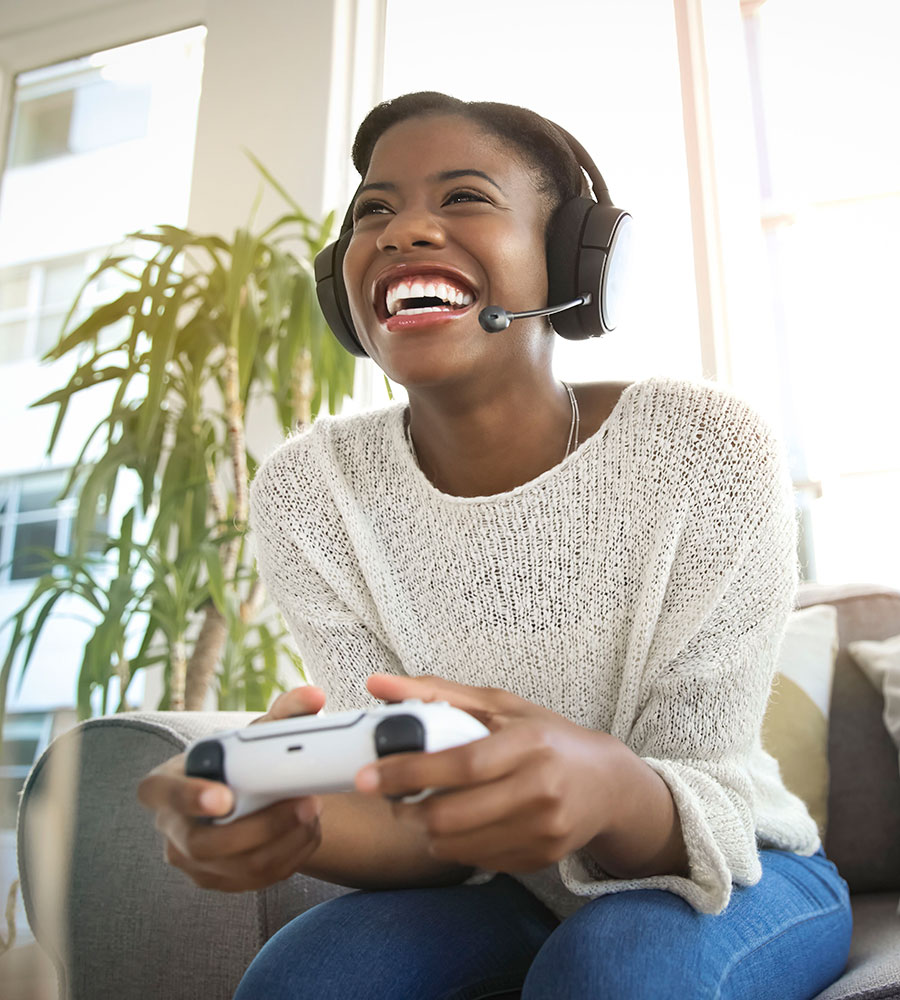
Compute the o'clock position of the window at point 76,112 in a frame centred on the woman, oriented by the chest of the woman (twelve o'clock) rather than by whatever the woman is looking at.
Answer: The window is roughly at 3 o'clock from the woman.

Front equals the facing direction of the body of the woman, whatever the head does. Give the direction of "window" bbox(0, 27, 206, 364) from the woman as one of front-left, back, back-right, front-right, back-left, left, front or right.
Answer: right

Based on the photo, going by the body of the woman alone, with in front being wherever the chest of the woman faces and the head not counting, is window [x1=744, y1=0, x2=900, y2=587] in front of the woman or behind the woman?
behind

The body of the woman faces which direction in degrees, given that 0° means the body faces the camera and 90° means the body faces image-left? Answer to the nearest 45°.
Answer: approximately 45°

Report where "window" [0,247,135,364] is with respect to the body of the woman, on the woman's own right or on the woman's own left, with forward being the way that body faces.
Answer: on the woman's own right

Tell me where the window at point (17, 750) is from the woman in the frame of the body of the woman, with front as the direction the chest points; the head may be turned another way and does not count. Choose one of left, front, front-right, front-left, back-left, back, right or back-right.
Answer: right

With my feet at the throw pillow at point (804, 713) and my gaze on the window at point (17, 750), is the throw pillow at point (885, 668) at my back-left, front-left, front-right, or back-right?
back-right

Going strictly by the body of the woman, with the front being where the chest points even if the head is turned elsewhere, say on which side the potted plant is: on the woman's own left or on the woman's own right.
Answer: on the woman's own right

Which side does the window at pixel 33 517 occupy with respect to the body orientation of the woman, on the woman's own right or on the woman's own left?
on the woman's own right
